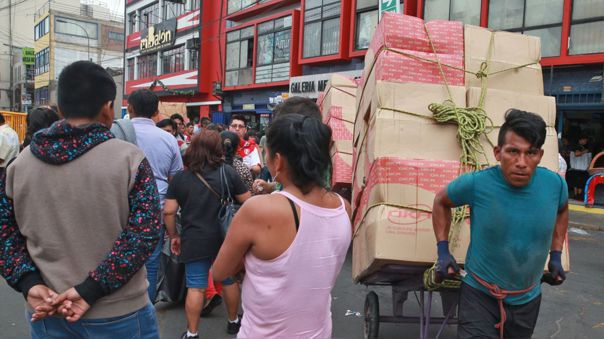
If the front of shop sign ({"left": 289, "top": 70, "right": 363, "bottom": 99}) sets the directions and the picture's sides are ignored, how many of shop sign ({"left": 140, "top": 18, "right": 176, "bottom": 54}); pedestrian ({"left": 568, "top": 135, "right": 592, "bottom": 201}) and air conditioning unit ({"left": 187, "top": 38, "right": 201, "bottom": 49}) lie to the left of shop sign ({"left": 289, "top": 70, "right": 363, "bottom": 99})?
1

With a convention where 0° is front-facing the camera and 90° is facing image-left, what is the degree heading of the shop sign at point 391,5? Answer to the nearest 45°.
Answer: approximately 45°

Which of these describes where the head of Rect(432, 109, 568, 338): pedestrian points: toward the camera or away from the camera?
toward the camera

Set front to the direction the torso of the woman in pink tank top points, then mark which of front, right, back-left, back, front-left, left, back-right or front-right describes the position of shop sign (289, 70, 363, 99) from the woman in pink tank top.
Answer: front-right

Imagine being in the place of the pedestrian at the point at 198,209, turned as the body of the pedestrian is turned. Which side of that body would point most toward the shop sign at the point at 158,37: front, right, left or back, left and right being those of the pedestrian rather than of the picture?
front

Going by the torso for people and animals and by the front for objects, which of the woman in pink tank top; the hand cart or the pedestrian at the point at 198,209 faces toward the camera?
the hand cart

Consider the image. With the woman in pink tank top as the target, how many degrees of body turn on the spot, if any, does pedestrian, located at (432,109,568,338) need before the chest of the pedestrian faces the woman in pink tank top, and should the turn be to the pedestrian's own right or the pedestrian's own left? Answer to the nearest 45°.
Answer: approximately 45° to the pedestrian's own right

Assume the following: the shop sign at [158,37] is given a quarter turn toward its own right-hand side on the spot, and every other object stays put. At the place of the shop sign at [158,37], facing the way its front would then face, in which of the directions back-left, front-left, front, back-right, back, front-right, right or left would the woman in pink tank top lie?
back-left

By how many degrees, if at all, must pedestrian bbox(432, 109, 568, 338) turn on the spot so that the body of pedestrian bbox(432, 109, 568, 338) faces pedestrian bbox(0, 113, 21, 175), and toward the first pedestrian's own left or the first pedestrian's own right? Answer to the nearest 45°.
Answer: approximately 90° to the first pedestrian's own right

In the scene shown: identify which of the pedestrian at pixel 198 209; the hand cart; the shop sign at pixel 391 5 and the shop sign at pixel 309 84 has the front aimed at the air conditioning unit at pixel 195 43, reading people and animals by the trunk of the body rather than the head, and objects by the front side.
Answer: the pedestrian

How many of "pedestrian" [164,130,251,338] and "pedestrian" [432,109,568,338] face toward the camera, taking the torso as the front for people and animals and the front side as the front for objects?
1

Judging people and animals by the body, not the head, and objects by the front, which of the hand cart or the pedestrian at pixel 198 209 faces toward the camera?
the hand cart

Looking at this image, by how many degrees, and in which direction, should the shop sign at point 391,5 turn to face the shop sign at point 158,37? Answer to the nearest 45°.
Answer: approximately 90° to its right

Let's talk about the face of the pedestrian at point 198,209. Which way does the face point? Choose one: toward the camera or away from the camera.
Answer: away from the camera

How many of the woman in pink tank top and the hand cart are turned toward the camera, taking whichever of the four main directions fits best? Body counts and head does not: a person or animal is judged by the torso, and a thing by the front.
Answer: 1

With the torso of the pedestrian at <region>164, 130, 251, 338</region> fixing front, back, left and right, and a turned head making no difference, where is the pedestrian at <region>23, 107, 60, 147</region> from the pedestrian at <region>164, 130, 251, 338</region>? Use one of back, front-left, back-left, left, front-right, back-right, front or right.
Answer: front-left

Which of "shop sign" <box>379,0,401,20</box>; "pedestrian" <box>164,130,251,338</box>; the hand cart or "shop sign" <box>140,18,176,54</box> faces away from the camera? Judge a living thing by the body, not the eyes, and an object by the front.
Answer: the pedestrian

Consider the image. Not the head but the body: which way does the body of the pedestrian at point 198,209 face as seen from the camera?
away from the camera
